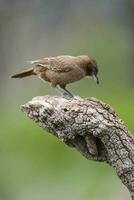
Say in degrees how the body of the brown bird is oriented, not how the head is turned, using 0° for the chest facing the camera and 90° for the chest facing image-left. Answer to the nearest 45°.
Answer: approximately 270°
